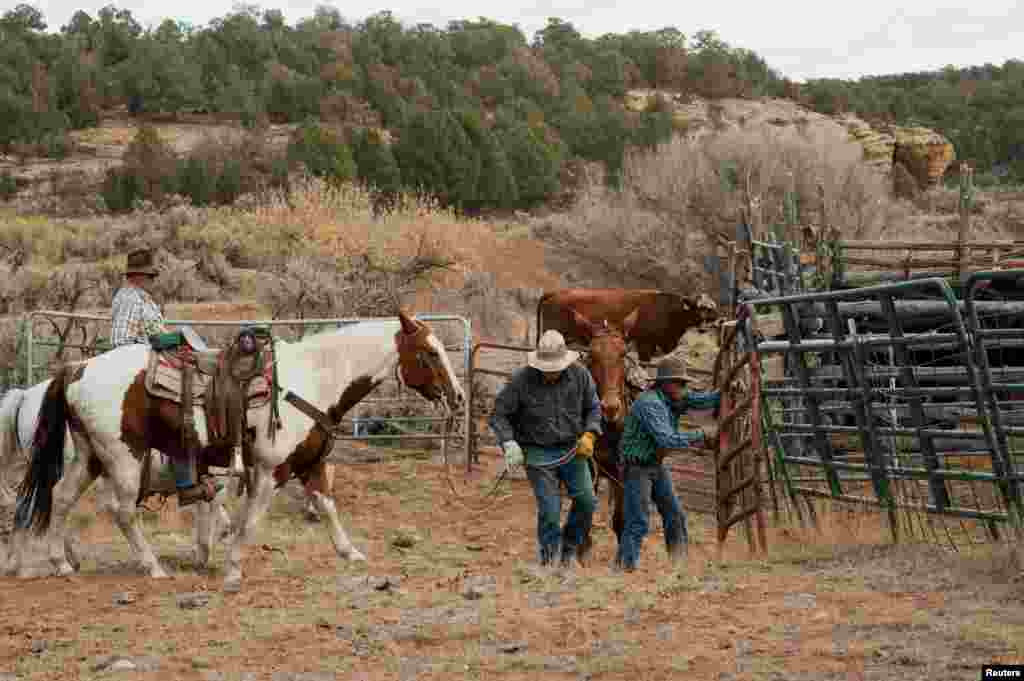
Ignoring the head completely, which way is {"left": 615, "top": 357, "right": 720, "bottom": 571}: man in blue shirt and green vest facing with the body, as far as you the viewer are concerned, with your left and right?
facing to the right of the viewer

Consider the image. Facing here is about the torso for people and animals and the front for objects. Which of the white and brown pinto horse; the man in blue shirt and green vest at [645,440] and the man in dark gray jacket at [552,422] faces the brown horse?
the white and brown pinto horse

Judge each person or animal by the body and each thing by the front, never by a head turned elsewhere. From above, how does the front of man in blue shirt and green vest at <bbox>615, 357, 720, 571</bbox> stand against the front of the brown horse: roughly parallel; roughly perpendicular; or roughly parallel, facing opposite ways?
roughly perpendicular

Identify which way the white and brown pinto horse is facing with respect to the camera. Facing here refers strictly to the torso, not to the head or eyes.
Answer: to the viewer's right

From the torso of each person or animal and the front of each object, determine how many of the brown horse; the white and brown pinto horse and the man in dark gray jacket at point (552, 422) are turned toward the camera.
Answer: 2

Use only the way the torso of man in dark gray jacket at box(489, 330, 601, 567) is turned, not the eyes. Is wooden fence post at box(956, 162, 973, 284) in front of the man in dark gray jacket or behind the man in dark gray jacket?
behind

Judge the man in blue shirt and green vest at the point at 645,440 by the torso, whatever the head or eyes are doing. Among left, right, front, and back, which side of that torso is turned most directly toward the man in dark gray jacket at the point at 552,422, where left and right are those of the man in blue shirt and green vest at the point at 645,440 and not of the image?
back

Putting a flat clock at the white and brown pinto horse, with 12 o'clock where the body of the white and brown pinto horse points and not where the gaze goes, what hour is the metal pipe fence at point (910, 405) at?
The metal pipe fence is roughly at 1 o'clock from the white and brown pinto horse.

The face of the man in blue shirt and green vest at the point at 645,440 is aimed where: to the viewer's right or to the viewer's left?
to the viewer's right
